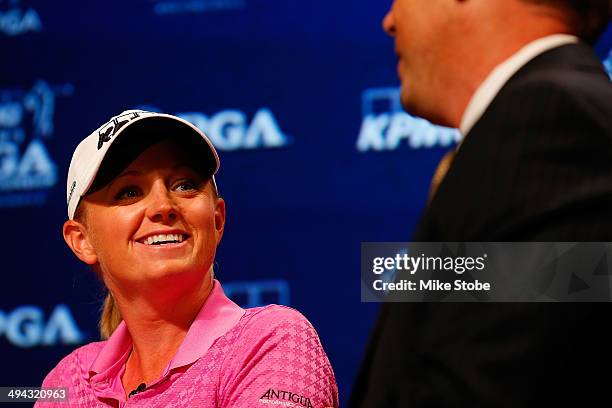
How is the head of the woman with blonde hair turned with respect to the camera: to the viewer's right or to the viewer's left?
to the viewer's right

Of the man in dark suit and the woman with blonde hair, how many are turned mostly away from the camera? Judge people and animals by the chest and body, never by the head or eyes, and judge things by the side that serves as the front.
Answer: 0

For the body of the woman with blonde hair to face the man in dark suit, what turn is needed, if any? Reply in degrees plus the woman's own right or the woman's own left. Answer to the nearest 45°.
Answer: approximately 45° to the woman's own left

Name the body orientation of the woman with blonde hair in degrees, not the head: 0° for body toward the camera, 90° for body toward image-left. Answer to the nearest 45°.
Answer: approximately 45°

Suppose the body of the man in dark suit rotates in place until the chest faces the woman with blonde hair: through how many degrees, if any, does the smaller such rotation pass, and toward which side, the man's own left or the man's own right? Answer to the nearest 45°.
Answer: approximately 45° to the man's own right

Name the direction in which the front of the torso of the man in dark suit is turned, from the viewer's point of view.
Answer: to the viewer's left
